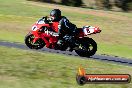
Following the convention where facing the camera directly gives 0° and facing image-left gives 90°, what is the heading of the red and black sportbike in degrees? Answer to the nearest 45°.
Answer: approximately 90°

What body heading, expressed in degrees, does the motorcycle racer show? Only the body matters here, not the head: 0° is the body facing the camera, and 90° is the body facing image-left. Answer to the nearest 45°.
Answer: approximately 90°
